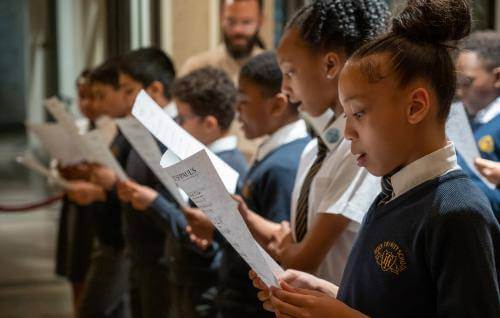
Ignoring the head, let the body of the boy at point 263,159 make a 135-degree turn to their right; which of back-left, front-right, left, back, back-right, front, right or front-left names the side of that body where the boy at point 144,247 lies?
left

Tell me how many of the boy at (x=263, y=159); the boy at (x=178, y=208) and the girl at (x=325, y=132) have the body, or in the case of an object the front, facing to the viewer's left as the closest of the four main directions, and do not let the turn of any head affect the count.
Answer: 3

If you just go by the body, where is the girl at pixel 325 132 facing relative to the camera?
to the viewer's left

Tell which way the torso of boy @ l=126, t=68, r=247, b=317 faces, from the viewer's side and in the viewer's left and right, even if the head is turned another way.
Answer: facing to the left of the viewer

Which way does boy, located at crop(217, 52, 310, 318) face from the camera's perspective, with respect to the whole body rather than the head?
to the viewer's left

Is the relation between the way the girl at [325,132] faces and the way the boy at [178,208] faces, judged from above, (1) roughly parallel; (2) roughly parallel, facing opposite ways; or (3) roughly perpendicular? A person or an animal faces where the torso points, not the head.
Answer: roughly parallel

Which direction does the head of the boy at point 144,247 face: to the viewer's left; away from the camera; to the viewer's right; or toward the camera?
to the viewer's left

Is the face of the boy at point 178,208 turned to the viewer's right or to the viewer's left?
to the viewer's left

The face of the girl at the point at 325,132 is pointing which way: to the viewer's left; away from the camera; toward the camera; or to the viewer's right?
to the viewer's left

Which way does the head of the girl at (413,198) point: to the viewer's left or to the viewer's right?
to the viewer's left

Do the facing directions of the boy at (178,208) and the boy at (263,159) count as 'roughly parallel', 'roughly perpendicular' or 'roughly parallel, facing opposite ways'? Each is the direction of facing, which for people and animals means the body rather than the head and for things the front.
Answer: roughly parallel

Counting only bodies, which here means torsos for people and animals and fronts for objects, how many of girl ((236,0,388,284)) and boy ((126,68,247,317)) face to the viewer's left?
2

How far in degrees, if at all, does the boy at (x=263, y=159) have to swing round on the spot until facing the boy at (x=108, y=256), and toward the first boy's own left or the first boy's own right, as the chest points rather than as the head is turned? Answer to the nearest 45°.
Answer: approximately 45° to the first boy's own right

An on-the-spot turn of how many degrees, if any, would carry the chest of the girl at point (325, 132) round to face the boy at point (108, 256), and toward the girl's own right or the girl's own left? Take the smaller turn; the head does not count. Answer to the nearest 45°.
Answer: approximately 45° to the girl's own right
